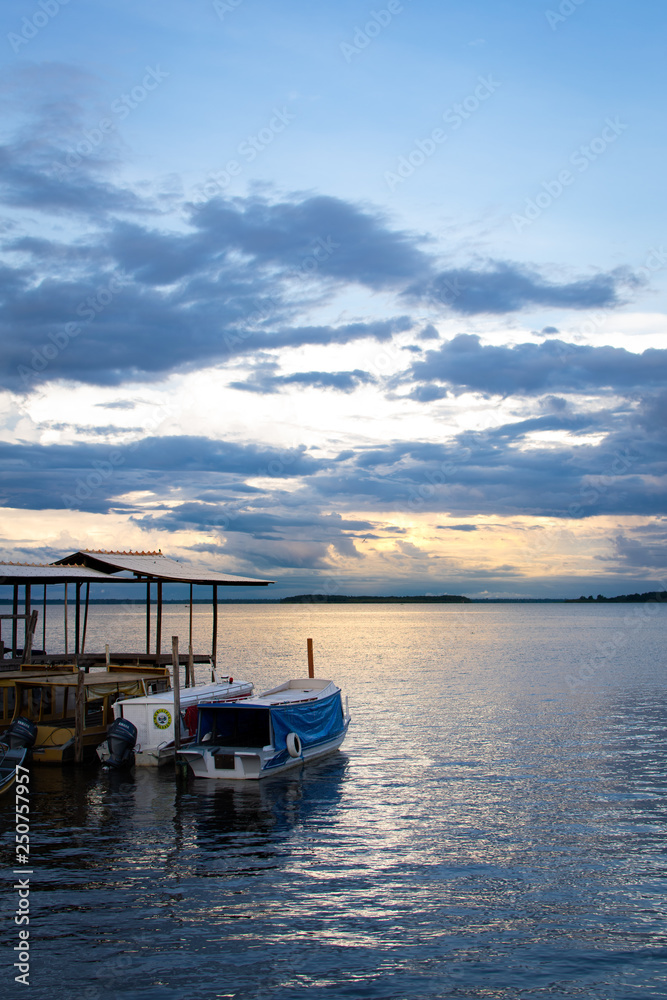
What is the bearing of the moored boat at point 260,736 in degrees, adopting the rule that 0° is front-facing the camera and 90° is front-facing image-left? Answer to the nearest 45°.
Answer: approximately 225°

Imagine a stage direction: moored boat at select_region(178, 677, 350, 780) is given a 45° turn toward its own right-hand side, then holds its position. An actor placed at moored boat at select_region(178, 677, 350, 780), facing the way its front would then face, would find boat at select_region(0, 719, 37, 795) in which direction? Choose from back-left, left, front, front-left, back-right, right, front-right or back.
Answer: back

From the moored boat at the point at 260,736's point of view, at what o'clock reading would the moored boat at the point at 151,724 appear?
the moored boat at the point at 151,724 is roughly at 8 o'clock from the moored boat at the point at 260,736.

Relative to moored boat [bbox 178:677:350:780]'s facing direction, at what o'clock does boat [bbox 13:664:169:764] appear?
The boat is roughly at 8 o'clock from the moored boat.
